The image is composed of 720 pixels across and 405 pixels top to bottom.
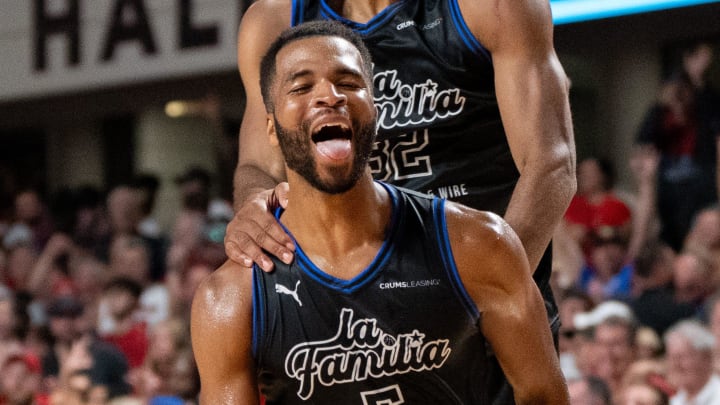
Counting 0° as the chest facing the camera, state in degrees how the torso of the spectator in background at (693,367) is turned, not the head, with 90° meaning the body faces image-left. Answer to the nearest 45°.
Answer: approximately 45°

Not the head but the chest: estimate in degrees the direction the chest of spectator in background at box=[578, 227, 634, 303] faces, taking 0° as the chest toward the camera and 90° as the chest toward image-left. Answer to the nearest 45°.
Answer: approximately 0°

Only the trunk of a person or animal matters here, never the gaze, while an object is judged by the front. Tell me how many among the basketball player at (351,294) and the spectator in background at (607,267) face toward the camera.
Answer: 2

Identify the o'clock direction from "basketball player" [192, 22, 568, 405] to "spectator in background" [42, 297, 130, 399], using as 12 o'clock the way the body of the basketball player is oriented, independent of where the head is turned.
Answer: The spectator in background is roughly at 5 o'clock from the basketball player.

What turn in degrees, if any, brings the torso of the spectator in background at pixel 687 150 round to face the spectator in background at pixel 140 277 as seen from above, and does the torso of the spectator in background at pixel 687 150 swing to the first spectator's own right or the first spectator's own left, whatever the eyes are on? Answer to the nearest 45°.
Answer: approximately 45° to the first spectator's own right
